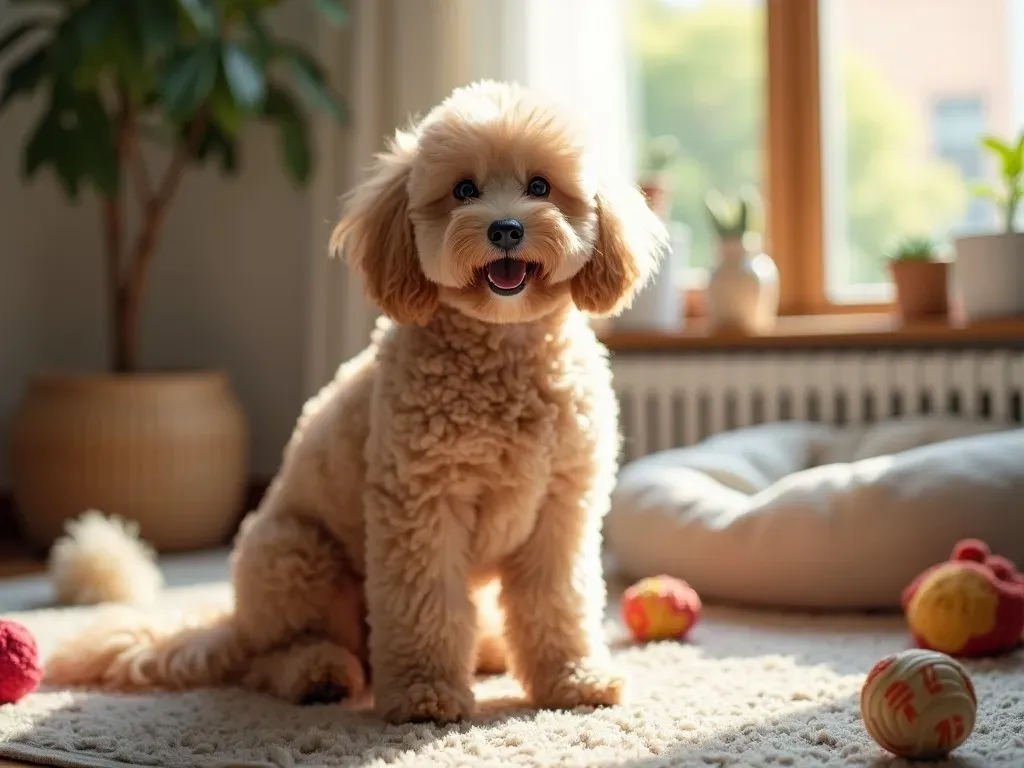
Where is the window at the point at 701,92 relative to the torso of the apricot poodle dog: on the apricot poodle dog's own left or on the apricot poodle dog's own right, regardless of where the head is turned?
on the apricot poodle dog's own left

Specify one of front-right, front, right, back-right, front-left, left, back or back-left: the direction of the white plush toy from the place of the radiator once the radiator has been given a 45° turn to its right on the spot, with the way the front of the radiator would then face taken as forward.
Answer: front

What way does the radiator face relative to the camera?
toward the camera

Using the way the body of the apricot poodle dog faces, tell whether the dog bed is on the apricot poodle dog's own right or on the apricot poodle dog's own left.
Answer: on the apricot poodle dog's own left

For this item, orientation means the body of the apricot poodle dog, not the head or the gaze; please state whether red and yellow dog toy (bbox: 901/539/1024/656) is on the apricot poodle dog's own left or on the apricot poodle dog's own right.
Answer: on the apricot poodle dog's own left

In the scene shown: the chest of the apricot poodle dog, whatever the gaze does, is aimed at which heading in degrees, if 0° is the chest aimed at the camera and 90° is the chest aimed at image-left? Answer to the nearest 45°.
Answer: approximately 315°

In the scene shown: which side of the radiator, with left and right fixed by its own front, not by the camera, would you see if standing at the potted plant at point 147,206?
right

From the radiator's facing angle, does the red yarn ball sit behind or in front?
in front

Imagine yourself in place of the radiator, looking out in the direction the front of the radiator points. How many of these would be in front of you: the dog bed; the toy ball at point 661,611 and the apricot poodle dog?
3

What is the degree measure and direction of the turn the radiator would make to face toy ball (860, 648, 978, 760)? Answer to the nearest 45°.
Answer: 0° — it already faces it

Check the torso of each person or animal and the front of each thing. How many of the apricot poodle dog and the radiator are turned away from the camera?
0
